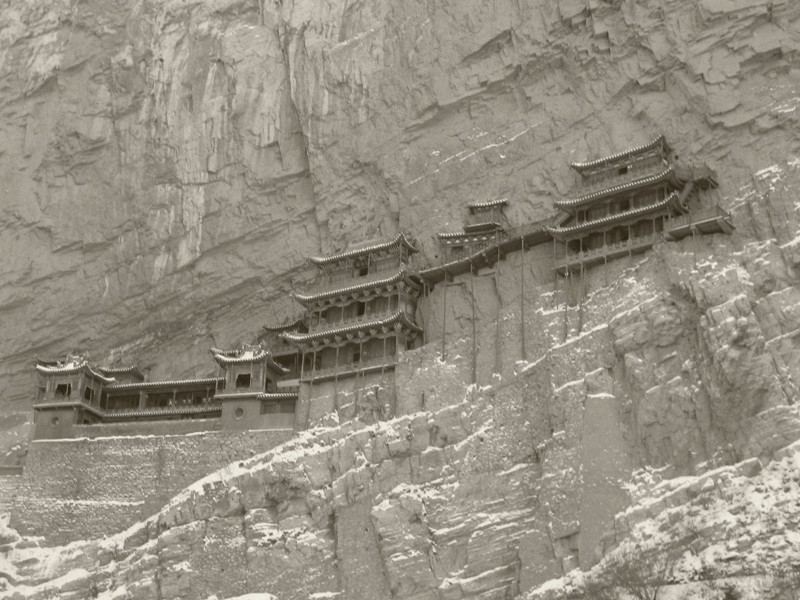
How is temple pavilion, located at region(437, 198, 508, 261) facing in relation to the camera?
toward the camera

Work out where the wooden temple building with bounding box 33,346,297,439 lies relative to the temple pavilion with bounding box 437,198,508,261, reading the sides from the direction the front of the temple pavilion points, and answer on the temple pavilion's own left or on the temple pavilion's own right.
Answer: on the temple pavilion's own right

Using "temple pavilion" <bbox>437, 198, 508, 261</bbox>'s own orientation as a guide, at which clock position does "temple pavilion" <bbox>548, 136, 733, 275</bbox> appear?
"temple pavilion" <bbox>548, 136, 733, 275</bbox> is roughly at 10 o'clock from "temple pavilion" <bbox>437, 198, 508, 261</bbox>.

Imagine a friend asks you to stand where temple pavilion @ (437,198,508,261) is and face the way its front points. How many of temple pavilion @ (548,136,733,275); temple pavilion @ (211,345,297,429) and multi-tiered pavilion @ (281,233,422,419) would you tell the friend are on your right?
2

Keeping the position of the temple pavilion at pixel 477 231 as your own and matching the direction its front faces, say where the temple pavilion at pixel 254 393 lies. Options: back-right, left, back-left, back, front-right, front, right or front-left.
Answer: right

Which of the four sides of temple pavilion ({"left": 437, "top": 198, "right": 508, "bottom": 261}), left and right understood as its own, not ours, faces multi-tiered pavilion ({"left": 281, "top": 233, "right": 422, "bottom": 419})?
right
